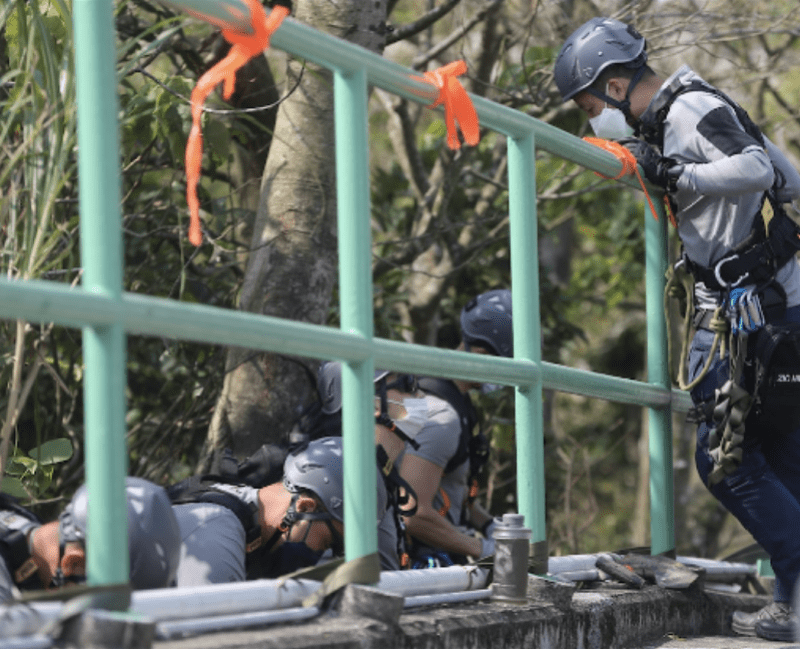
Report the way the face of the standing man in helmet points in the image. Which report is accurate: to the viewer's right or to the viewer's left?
to the viewer's left

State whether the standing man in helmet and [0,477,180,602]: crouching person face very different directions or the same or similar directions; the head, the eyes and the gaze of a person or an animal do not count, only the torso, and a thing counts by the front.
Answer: very different directions

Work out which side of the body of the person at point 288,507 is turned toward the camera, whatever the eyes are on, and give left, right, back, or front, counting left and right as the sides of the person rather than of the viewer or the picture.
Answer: right

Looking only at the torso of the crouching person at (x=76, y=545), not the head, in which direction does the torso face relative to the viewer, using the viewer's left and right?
facing to the right of the viewer

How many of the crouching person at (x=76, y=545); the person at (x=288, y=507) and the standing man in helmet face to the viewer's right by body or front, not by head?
2

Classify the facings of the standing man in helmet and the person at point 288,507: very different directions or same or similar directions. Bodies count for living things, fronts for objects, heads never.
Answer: very different directions

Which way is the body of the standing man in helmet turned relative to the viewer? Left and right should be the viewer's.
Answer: facing to the left of the viewer
